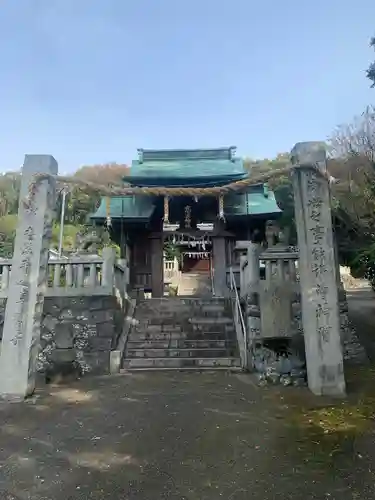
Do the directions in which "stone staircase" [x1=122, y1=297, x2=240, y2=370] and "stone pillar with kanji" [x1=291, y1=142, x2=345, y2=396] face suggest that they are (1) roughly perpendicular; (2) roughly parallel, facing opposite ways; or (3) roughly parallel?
roughly parallel

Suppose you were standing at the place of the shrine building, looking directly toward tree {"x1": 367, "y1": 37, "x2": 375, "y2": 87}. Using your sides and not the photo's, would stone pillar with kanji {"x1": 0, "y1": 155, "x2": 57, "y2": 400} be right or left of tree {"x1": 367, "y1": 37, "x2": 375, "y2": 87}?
right

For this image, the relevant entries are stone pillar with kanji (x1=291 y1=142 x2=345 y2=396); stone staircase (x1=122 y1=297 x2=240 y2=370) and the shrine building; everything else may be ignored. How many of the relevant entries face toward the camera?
3

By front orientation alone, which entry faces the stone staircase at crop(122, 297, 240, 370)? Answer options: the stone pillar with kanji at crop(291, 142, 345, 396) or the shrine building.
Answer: the shrine building

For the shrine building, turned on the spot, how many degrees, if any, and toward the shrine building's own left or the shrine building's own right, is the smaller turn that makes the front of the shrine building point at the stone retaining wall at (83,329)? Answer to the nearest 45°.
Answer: approximately 45° to the shrine building's own right

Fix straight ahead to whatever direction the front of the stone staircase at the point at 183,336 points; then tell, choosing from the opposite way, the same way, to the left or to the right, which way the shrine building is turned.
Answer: the same way

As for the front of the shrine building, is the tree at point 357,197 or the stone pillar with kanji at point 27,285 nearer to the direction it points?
the stone pillar with kanji

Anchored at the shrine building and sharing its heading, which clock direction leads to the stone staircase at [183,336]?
The stone staircase is roughly at 12 o'clock from the shrine building.

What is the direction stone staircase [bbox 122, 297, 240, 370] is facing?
toward the camera

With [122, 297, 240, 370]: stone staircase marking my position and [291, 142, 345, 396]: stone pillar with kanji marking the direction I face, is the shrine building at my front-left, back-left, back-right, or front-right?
back-left

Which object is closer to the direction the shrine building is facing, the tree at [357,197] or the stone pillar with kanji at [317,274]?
the stone pillar with kanji

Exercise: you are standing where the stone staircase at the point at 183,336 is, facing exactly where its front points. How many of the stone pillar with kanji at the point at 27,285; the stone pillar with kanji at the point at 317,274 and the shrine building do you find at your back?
1

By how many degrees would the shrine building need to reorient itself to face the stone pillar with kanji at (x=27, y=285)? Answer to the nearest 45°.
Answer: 0° — it already faces it

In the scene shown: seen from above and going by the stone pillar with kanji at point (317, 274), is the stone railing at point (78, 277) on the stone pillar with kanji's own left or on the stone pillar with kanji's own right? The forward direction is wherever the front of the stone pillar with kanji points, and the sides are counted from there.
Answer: on the stone pillar with kanji's own right

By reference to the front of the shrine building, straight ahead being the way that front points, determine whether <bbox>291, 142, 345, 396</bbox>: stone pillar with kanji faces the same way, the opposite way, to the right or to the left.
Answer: the same way

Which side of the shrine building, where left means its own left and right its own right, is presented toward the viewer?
front

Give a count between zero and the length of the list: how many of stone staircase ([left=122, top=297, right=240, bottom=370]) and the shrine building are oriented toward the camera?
2

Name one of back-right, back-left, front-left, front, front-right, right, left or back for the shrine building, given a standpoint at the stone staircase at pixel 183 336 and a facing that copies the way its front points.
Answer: back

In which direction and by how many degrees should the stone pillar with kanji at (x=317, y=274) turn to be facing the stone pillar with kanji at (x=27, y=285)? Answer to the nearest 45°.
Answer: approximately 90° to its right
